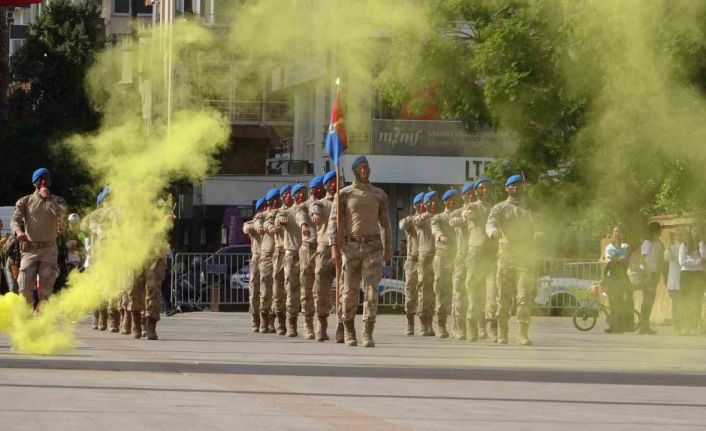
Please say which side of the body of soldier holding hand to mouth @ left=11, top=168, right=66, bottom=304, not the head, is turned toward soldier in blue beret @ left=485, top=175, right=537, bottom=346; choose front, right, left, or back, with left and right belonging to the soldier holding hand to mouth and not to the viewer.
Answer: left

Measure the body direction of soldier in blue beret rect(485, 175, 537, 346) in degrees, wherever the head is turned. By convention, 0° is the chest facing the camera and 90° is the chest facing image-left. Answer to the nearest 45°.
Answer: approximately 0°

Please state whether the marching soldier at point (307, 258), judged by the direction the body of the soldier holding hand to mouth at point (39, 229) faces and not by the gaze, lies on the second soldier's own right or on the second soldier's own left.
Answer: on the second soldier's own left

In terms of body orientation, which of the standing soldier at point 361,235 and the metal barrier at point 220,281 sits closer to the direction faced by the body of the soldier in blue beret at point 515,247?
the standing soldier

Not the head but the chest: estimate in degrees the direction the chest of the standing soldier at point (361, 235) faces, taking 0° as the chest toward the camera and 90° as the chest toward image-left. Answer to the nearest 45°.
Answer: approximately 0°

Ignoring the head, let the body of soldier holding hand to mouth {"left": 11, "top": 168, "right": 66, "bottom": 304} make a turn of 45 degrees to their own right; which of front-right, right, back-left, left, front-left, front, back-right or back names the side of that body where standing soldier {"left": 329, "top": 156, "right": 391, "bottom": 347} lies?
back-left
